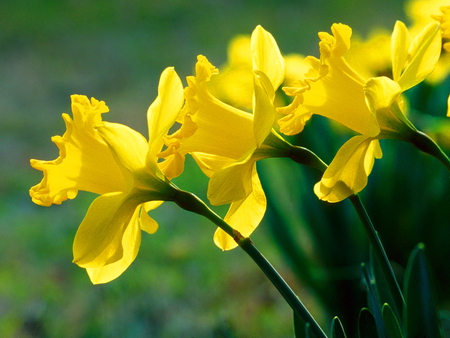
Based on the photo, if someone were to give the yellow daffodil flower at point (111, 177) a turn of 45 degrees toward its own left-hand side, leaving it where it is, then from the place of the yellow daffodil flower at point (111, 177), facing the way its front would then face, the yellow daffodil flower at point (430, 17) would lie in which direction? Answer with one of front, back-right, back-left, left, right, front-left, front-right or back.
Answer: back

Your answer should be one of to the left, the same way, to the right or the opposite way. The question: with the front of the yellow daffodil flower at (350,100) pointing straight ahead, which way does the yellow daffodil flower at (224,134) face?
the same way

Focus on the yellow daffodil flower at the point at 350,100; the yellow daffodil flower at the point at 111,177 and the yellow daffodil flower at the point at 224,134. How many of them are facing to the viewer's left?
3

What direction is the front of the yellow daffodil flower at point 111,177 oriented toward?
to the viewer's left

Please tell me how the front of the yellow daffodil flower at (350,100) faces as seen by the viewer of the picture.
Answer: facing to the left of the viewer

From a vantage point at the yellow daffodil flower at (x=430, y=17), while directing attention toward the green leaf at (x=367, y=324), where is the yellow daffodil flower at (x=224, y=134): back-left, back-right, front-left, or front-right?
front-right

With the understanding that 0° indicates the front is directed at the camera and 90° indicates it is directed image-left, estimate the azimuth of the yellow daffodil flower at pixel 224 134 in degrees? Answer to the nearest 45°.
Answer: approximately 90°

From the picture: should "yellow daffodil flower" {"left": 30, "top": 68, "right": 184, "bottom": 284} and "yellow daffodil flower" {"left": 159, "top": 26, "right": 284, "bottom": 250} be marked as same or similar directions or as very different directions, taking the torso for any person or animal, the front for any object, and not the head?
same or similar directions

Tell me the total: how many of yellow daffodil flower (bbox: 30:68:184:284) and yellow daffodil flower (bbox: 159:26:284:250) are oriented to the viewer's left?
2
